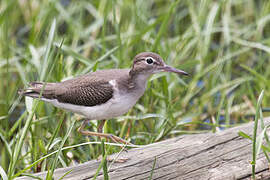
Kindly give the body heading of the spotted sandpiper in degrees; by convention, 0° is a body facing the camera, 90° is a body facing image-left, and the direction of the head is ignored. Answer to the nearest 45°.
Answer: approximately 270°
